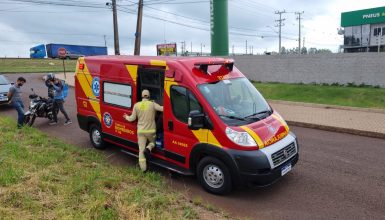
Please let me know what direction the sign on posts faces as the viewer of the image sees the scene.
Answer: facing the viewer

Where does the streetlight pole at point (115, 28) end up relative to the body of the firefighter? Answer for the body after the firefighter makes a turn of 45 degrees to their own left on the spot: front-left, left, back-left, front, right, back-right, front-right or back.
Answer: front-right

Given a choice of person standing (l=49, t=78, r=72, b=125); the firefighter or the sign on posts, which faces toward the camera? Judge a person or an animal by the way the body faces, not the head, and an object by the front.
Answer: the sign on posts

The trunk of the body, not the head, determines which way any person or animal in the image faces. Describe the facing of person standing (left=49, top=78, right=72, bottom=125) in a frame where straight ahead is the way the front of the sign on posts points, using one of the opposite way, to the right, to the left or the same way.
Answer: to the right

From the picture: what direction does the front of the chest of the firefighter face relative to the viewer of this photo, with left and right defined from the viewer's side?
facing away from the viewer

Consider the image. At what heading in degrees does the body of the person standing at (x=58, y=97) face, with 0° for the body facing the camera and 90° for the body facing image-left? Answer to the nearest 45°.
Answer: approximately 90°

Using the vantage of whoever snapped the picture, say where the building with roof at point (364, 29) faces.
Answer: facing the viewer and to the left of the viewer

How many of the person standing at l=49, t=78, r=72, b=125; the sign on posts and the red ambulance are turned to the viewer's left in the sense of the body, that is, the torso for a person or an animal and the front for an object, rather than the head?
1

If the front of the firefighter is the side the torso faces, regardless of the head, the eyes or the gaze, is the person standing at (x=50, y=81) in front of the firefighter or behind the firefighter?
in front

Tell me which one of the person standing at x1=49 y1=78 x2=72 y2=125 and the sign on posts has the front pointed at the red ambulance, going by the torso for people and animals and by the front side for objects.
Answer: the sign on posts

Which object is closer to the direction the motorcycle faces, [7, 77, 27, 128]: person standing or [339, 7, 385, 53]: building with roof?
the person standing

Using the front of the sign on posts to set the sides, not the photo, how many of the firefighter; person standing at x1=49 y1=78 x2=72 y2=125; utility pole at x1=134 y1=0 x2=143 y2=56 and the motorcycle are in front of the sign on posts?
4

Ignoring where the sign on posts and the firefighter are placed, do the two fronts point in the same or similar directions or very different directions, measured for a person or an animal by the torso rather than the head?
very different directions

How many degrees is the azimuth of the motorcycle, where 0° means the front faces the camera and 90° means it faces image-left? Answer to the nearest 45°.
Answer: approximately 45°
